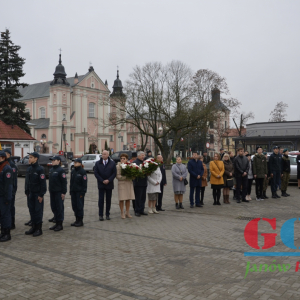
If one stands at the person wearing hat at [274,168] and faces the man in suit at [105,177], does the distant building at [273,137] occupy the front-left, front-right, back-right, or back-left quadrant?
back-right

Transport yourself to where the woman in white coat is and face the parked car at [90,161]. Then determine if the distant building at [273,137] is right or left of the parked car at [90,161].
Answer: right

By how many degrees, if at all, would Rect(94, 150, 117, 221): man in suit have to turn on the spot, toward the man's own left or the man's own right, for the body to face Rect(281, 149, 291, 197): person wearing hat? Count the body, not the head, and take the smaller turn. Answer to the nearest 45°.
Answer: approximately 135° to the man's own left

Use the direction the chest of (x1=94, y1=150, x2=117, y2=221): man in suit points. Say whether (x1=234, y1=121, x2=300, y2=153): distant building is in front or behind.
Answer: behind

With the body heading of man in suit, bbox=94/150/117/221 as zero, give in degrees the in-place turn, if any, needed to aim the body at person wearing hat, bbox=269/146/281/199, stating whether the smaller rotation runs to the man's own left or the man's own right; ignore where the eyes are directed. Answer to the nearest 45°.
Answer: approximately 135° to the man's own left

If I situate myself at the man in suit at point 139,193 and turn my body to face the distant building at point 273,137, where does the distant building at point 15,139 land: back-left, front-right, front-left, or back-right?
front-left

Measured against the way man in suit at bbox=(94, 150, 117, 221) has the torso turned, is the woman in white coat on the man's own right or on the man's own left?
on the man's own left

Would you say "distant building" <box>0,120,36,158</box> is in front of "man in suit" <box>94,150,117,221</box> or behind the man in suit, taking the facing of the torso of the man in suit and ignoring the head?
behind

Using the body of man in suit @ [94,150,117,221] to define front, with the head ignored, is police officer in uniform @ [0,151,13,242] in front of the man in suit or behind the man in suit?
in front

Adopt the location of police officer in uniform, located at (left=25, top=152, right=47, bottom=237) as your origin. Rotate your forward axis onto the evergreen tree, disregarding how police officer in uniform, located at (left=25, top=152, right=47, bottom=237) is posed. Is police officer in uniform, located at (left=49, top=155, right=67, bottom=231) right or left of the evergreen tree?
right

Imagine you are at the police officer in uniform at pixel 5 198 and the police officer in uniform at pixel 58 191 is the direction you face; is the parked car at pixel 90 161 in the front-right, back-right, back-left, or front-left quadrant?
front-left

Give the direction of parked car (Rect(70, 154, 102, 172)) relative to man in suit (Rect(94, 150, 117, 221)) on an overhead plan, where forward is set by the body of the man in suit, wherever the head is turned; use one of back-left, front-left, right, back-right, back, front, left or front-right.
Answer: back

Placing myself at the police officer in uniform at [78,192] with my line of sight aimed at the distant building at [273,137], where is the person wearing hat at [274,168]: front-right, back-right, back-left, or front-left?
front-right

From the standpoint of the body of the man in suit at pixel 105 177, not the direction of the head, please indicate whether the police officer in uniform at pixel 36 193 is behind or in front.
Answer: in front

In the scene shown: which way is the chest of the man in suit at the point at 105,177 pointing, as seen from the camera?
toward the camera
